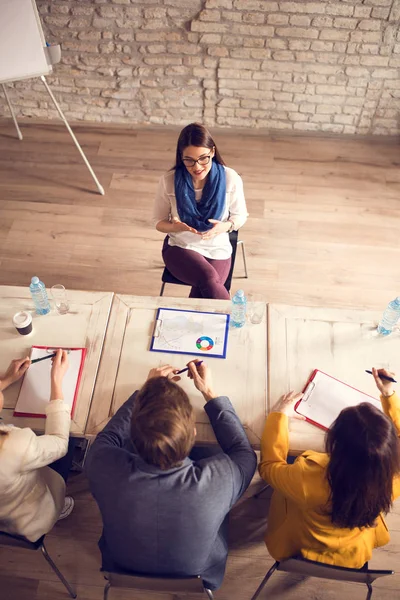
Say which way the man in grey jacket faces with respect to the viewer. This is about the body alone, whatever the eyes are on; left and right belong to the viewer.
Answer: facing away from the viewer

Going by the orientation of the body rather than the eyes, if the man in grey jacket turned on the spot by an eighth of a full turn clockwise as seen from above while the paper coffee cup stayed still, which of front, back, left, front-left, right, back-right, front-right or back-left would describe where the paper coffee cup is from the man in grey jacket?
left

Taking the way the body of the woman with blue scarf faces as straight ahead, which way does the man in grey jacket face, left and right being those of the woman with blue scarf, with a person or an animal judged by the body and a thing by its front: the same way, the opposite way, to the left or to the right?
the opposite way

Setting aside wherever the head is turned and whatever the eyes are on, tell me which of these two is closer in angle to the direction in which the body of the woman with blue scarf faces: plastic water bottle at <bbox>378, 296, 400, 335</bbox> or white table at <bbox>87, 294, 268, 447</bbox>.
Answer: the white table

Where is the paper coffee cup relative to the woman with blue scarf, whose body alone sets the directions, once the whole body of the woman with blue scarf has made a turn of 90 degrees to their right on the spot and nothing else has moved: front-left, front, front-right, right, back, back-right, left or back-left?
front-left

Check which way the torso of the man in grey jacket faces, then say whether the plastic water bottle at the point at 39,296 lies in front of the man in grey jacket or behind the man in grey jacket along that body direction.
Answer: in front

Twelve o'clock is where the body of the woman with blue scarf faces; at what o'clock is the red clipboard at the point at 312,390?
The red clipboard is roughly at 11 o'clock from the woman with blue scarf.

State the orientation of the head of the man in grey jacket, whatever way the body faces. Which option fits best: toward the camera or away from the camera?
away from the camera

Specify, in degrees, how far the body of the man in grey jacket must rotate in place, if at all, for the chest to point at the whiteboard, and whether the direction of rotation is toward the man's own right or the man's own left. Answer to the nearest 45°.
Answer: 0° — they already face it

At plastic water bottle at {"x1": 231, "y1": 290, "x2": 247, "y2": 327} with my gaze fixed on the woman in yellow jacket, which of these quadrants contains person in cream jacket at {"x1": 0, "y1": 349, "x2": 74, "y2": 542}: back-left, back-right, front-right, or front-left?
front-right

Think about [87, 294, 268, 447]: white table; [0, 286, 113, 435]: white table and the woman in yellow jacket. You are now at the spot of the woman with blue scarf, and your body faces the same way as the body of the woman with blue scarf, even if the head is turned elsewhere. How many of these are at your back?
0

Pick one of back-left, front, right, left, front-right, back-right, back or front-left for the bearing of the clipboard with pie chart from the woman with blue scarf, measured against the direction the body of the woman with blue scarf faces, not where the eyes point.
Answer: front

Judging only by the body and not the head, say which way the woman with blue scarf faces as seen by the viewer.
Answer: toward the camera

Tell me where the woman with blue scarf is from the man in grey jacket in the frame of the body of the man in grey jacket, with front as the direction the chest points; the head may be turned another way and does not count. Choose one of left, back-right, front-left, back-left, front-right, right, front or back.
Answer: front

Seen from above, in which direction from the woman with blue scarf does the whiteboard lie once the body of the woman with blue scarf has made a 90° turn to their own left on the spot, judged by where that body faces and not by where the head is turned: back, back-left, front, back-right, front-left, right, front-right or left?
back-left

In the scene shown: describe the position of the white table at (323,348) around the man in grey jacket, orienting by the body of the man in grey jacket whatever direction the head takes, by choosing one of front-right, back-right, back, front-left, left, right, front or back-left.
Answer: front-right

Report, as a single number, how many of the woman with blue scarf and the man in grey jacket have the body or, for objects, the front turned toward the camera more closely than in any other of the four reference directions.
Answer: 1

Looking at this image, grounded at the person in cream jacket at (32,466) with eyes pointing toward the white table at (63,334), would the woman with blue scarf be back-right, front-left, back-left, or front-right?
front-right

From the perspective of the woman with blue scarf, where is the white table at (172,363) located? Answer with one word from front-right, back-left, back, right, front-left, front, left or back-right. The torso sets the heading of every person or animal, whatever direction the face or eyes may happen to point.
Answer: front

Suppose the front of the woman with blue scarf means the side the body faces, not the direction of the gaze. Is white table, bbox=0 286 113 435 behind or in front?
in front
